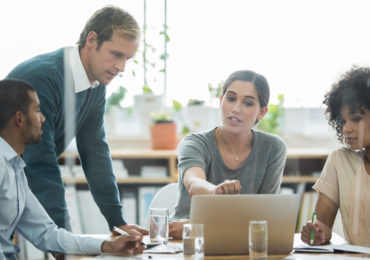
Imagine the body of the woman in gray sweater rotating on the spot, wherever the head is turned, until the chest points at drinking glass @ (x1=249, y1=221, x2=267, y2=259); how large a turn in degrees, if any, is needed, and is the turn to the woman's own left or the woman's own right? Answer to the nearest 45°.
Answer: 0° — they already face it

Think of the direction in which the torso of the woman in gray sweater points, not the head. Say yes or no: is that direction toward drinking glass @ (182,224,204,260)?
yes

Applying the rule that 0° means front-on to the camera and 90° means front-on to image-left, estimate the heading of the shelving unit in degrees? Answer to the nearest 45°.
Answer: approximately 0°

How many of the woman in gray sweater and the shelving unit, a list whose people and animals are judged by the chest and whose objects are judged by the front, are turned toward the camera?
2

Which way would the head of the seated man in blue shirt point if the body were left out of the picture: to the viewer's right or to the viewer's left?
to the viewer's right

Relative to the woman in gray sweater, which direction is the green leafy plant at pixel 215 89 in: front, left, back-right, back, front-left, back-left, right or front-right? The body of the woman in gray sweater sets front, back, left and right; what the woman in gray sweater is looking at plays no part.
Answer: back

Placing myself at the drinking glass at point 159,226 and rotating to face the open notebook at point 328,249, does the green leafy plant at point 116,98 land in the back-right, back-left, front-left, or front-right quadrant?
back-left

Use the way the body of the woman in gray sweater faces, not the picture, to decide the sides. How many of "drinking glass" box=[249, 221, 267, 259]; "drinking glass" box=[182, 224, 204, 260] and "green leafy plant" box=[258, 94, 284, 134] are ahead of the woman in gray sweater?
2
